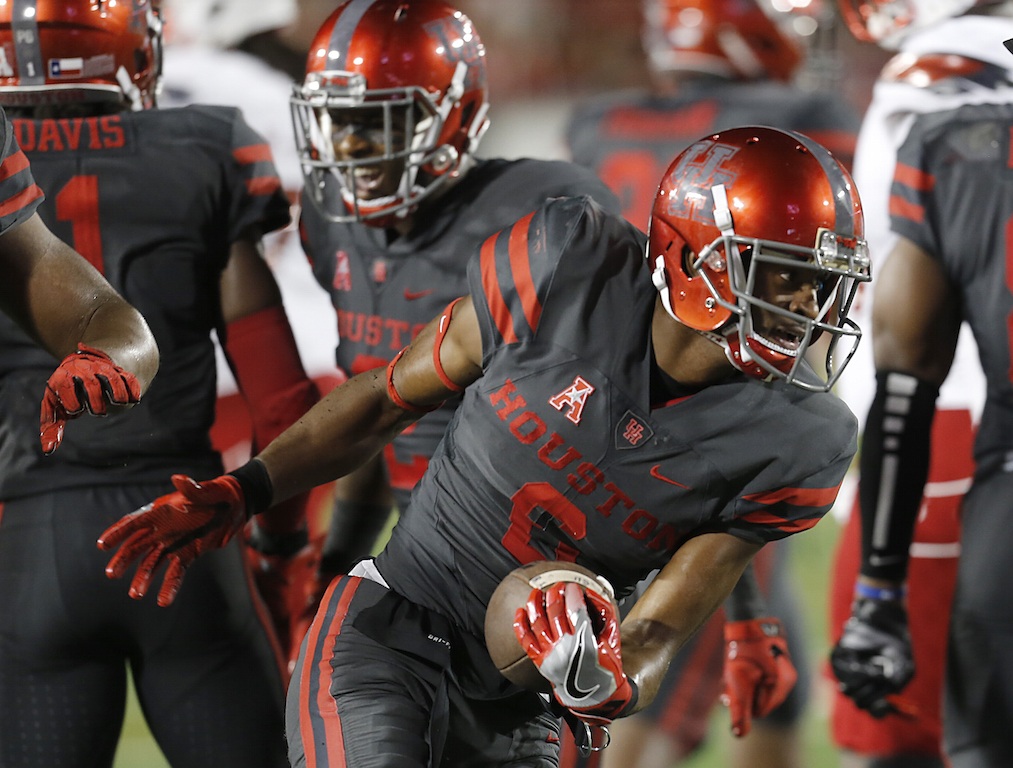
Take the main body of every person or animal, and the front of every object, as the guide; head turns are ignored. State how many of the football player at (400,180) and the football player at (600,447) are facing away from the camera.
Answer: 0

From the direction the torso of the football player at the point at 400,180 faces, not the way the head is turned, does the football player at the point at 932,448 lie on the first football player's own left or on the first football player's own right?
on the first football player's own left

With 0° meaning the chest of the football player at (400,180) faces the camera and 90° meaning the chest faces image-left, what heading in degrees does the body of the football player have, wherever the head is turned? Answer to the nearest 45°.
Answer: approximately 45°

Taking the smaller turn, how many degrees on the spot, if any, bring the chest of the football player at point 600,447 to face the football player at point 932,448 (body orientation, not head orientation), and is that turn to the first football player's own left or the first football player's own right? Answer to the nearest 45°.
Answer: approximately 90° to the first football player's own left

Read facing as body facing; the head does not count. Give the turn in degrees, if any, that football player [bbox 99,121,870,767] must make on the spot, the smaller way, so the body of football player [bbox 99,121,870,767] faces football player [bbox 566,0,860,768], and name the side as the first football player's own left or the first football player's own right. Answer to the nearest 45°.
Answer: approximately 135° to the first football player's own left

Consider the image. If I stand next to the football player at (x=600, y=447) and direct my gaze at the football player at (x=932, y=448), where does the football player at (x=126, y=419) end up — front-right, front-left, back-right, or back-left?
back-left

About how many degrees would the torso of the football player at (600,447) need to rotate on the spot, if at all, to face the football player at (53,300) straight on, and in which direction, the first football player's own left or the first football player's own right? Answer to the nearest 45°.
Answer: approximately 135° to the first football player's own right

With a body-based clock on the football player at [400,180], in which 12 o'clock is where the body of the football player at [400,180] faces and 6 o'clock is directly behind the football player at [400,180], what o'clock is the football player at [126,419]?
the football player at [126,419] is roughly at 2 o'clock from the football player at [400,180].

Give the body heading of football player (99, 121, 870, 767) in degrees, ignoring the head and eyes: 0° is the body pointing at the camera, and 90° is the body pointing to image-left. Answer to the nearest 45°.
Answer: approximately 315°
